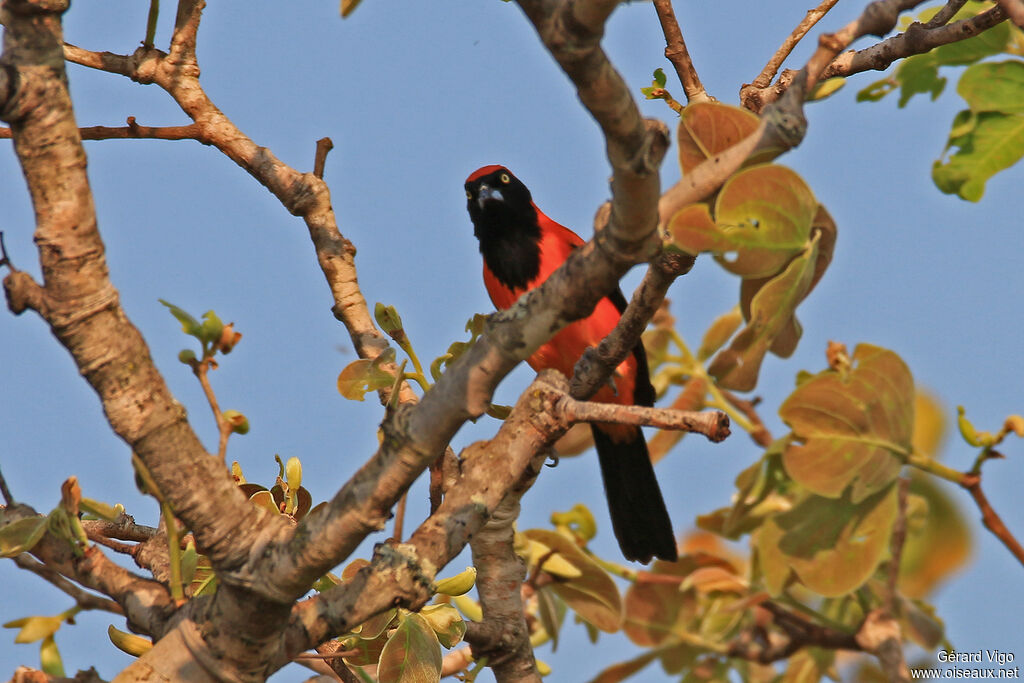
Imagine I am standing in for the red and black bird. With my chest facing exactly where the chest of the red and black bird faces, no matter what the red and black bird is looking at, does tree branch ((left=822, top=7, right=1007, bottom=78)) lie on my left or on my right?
on my left

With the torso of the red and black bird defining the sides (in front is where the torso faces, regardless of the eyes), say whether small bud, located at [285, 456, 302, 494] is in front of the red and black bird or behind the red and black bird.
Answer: in front

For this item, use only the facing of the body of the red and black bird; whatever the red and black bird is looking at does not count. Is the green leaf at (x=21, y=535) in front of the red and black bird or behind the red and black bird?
in front

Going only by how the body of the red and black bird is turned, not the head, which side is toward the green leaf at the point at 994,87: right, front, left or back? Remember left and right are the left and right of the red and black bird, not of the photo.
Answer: left
